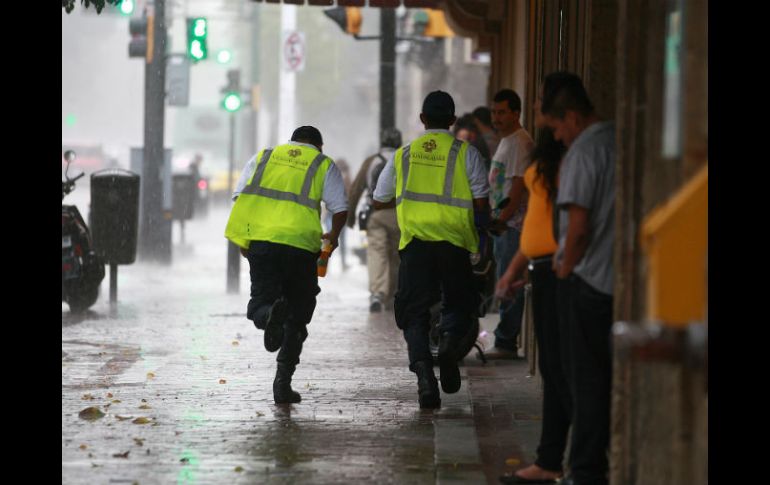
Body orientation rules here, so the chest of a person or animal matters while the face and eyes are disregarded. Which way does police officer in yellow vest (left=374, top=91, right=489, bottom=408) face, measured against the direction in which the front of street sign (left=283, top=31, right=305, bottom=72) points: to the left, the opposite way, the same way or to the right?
the opposite way

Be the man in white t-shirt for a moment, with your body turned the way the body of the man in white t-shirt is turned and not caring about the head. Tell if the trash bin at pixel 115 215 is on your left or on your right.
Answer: on your right

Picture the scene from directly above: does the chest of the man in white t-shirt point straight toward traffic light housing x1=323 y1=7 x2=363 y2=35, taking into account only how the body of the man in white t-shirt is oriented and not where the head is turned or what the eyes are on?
no

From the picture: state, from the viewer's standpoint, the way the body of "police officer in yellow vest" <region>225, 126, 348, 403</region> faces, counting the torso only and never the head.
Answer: away from the camera

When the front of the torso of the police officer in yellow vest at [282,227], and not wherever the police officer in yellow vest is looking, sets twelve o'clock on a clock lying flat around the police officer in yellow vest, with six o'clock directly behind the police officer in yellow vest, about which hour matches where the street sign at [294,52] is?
The street sign is roughly at 12 o'clock from the police officer in yellow vest.

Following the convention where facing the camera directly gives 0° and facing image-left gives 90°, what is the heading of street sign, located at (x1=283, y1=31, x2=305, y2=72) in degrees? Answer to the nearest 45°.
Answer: approximately 0°

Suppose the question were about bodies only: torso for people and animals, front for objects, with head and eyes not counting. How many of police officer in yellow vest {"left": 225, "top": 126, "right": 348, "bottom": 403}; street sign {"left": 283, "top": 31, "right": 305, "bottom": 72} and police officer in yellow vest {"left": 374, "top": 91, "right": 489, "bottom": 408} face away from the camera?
2

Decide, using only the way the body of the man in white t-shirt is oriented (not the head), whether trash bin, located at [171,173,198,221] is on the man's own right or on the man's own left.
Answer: on the man's own right

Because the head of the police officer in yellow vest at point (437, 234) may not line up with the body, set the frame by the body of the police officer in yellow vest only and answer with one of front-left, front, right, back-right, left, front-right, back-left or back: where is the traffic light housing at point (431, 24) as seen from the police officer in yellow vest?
front

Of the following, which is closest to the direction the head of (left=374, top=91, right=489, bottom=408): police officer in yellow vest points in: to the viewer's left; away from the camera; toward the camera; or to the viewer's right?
away from the camera

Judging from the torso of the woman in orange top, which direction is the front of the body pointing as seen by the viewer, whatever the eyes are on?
to the viewer's left

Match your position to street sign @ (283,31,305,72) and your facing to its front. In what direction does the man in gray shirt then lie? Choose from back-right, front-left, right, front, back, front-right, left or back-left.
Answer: front

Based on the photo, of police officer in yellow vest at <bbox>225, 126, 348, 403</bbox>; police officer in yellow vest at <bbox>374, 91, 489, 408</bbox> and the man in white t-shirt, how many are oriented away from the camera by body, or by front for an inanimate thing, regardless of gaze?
2

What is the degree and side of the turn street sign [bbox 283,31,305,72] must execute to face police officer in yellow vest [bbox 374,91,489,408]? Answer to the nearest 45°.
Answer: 0° — it already faces them

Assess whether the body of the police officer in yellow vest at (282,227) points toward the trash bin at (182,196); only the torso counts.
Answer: yes

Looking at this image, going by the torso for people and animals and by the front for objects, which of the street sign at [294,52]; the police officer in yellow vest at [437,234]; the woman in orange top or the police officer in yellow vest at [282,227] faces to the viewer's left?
the woman in orange top

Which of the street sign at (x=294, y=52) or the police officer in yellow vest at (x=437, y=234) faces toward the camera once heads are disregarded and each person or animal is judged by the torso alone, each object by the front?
the street sign

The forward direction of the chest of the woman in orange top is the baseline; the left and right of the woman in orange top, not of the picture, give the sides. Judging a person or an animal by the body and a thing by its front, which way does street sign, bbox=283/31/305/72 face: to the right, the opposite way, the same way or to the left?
to the left

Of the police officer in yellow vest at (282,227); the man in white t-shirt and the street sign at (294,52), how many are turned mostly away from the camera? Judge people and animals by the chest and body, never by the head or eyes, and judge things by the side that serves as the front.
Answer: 1

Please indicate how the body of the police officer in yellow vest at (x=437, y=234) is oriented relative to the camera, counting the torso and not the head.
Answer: away from the camera
